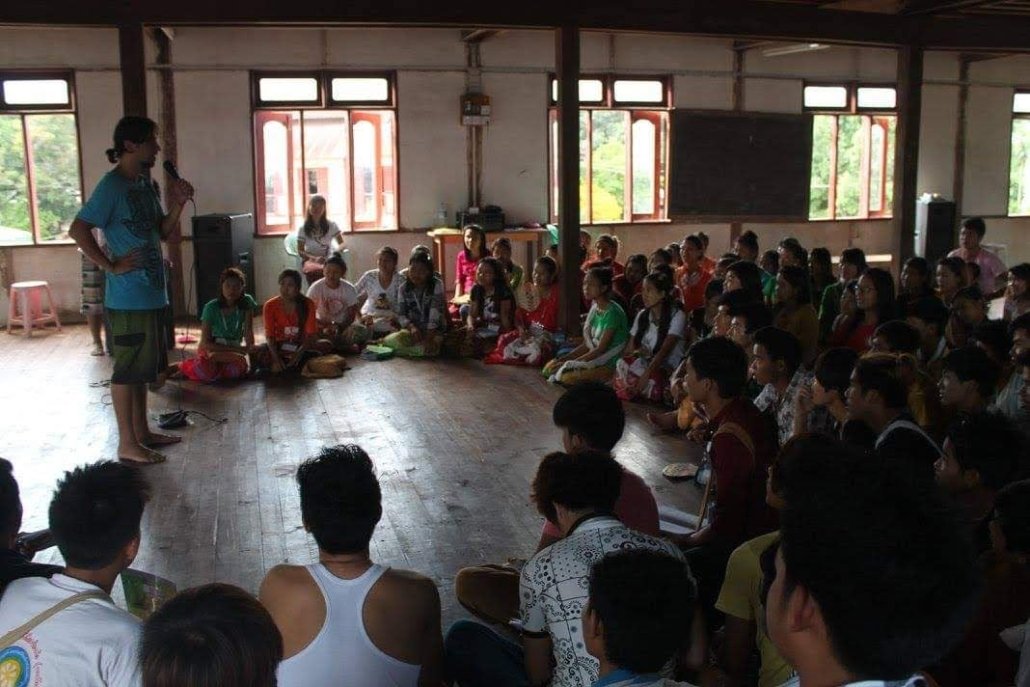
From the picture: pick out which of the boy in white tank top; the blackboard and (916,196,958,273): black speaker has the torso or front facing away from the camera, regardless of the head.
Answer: the boy in white tank top

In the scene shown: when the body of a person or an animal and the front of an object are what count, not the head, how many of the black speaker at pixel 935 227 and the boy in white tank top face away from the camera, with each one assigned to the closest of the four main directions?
1

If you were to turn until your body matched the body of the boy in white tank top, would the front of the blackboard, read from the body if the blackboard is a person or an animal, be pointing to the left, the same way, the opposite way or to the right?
the opposite way

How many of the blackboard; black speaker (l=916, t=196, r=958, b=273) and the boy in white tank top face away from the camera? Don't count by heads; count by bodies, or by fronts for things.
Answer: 1

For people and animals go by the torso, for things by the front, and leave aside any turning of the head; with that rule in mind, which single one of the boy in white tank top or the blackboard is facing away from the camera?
the boy in white tank top

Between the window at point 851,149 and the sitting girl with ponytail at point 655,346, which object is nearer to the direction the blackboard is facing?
the sitting girl with ponytail

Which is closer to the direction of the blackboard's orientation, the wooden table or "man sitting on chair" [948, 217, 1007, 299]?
the man sitting on chair

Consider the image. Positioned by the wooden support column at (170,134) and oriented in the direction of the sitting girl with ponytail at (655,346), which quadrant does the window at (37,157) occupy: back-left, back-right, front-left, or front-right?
back-right

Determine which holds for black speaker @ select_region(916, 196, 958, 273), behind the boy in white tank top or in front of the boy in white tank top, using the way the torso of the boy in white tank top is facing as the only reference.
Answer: in front

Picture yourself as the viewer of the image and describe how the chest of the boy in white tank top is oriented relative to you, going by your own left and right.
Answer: facing away from the viewer

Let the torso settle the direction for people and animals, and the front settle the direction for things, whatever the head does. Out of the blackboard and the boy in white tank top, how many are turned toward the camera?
1

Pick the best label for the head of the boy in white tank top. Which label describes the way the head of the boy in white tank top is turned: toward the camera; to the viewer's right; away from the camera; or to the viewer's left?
away from the camera

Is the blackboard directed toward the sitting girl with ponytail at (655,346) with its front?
yes

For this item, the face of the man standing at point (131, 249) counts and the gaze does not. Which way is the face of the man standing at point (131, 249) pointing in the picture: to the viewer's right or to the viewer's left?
to the viewer's right

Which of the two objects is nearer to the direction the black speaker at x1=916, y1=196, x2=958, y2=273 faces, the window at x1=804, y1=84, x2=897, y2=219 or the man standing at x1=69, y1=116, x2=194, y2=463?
the man standing

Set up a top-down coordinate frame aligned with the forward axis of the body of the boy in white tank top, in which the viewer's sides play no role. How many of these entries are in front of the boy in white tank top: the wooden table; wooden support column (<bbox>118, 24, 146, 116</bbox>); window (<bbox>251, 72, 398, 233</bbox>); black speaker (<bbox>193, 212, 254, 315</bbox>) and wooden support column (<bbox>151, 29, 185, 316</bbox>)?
5
